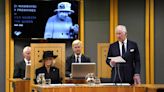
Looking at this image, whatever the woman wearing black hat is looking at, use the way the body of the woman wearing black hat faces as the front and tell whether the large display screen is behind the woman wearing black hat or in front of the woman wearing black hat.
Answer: behind

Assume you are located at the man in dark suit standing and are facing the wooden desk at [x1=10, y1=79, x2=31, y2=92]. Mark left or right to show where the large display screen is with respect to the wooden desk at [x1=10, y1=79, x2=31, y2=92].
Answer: right

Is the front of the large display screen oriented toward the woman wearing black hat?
yes

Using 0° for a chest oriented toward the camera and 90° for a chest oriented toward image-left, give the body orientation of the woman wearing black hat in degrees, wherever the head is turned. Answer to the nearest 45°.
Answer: approximately 0°

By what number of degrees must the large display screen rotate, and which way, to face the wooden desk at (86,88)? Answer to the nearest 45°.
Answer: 0° — it already faces it

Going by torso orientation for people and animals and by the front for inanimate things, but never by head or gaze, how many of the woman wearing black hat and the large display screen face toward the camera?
2

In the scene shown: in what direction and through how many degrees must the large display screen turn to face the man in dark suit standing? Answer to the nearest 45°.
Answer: approximately 45° to its left
